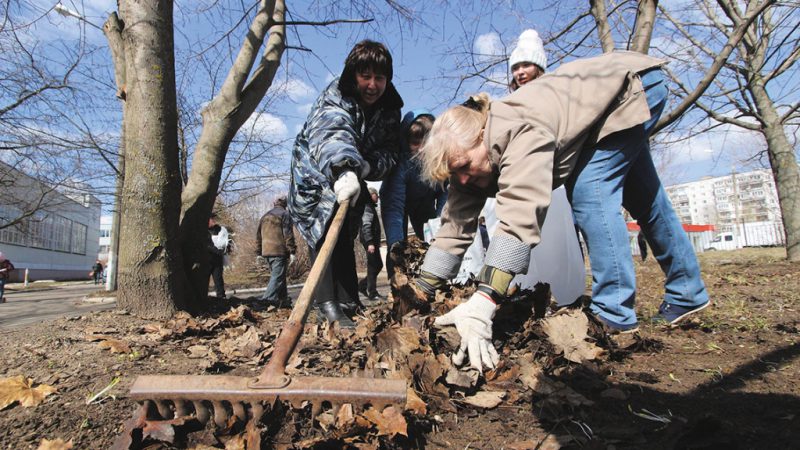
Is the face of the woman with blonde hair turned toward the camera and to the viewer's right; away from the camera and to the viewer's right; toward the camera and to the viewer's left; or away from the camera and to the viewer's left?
toward the camera and to the viewer's left

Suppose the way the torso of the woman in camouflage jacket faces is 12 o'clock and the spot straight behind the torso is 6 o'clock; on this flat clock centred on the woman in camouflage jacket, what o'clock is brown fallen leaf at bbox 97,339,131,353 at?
The brown fallen leaf is roughly at 2 o'clock from the woman in camouflage jacket.

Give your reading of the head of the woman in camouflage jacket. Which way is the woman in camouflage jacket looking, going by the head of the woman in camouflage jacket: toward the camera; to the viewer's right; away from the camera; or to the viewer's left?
toward the camera

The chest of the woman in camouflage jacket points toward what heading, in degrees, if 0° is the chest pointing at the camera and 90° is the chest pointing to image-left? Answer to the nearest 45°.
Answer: approximately 315°

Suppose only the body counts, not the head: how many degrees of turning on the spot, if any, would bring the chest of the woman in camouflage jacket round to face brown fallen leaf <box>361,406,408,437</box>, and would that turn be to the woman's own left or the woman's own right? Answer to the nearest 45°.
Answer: approximately 45° to the woman's own right

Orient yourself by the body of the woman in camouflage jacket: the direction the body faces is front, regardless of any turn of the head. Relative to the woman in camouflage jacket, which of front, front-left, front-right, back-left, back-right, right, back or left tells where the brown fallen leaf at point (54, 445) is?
right

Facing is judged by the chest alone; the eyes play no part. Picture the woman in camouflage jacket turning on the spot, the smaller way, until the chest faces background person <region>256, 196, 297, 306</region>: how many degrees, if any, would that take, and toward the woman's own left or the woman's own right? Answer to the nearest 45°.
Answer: approximately 135° to the woman's own left

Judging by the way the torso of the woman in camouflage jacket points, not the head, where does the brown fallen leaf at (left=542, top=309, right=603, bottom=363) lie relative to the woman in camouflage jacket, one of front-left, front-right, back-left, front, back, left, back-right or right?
front

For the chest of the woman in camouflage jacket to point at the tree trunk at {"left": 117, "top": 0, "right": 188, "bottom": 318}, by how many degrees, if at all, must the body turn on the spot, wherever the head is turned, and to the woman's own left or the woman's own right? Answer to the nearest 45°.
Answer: approximately 135° to the woman's own right

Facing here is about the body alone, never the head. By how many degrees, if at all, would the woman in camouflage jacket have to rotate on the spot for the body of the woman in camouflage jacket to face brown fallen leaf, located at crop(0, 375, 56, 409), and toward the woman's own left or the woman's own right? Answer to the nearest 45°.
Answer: approximately 90° to the woman's own right
